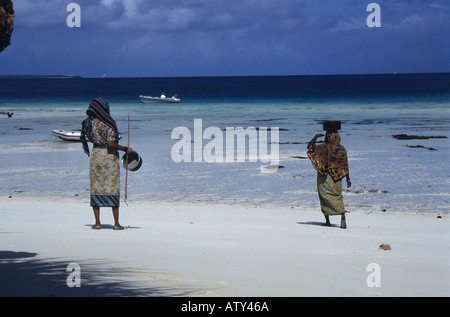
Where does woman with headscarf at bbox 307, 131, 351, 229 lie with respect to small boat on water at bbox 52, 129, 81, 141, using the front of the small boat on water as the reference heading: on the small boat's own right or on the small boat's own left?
on the small boat's own left

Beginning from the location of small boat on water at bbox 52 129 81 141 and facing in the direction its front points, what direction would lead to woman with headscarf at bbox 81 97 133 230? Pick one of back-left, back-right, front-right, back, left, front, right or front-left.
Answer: left

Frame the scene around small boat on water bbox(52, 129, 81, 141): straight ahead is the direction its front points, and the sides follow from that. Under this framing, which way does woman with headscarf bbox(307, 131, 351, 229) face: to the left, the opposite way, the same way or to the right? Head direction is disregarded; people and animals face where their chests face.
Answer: to the right

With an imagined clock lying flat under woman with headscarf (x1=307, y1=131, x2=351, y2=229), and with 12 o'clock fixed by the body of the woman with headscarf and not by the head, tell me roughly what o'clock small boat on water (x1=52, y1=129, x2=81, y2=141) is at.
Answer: The small boat on water is roughly at 11 o'clock from the woman with headscarf.

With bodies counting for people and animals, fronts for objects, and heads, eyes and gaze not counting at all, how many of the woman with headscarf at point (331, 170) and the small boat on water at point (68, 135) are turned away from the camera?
1

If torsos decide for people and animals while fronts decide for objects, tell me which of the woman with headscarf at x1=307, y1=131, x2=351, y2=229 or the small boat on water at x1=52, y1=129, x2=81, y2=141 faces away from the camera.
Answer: the woman with headscarf

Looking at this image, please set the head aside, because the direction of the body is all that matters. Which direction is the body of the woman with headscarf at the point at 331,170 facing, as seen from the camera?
away from the camera

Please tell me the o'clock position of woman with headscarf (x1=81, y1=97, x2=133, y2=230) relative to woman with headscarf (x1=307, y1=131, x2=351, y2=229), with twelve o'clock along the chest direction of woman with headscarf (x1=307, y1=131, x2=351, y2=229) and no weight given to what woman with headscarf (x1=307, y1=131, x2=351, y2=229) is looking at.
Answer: woman with headscarf (x1=81, y1=97, x2=133, y2=230) is roughly at 8 o'clock from woman with headscarf (x1=307, y1=131, x2=351, y2=229).

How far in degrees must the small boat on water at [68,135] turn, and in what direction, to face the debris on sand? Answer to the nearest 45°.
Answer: approximately 90° to its left

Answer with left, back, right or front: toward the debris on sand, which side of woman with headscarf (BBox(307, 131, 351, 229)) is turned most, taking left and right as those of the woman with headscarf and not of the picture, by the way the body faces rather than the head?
back

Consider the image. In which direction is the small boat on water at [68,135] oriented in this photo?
to the viewer's left
